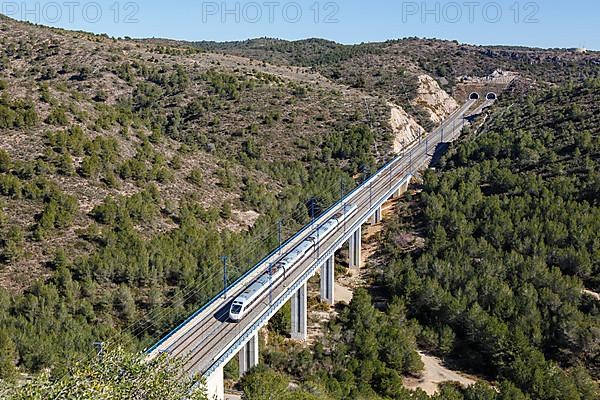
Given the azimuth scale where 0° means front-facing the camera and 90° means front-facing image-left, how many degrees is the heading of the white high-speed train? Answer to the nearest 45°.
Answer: approximately 45°
